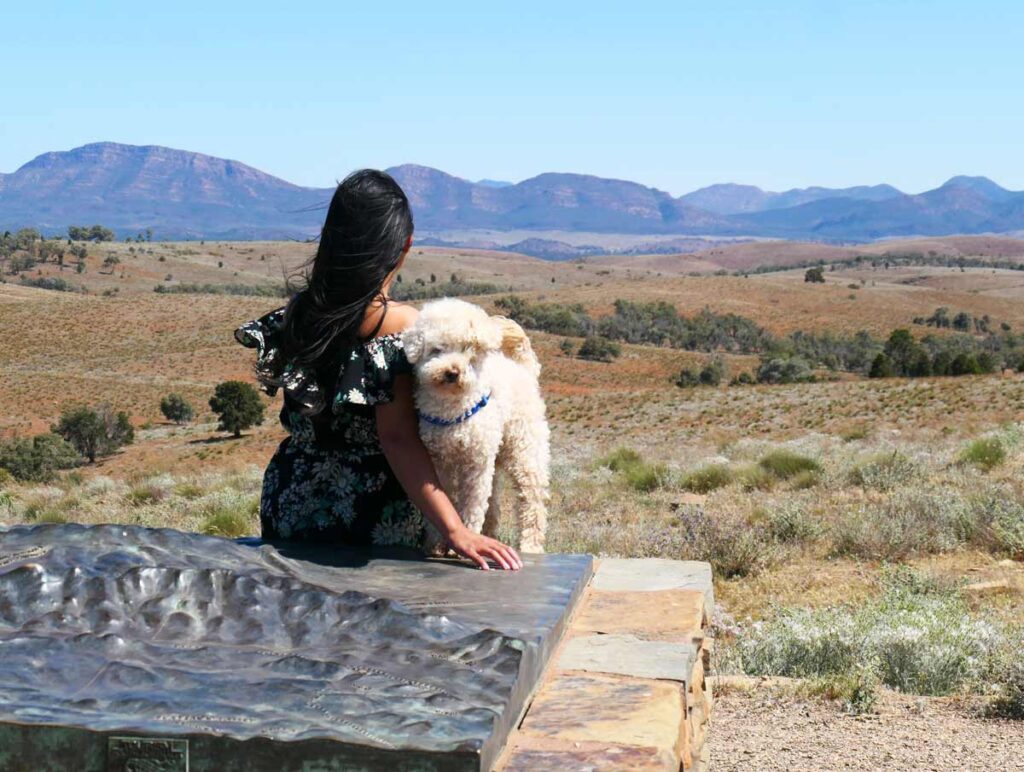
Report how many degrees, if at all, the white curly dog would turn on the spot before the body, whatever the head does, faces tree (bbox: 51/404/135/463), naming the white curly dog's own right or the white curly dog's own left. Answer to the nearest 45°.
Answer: approximately 135° to the white curly dog's own right

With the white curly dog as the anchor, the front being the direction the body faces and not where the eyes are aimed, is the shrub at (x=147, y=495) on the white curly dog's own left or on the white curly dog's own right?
on the white curly dog's own right

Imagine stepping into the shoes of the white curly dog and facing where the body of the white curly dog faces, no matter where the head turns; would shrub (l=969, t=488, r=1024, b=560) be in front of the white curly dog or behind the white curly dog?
behind

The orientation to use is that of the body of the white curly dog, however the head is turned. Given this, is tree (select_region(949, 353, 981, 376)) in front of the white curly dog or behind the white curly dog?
behind

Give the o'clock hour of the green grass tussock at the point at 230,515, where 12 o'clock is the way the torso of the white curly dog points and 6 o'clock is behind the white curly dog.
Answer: The green grass tussock is roughly at 4 o'clock from the white curly dog.

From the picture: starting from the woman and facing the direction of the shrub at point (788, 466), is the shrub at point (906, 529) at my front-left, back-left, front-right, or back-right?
front-right

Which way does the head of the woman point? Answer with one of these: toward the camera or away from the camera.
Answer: away from the camera

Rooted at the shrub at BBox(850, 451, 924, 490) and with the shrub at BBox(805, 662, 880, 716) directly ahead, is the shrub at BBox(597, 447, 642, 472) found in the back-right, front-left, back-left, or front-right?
back-right

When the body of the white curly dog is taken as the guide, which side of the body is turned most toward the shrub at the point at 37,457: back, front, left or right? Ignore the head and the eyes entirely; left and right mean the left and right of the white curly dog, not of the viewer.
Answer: right

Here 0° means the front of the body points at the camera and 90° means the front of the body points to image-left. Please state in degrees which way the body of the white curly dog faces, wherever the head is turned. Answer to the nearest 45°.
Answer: approximately 45°
